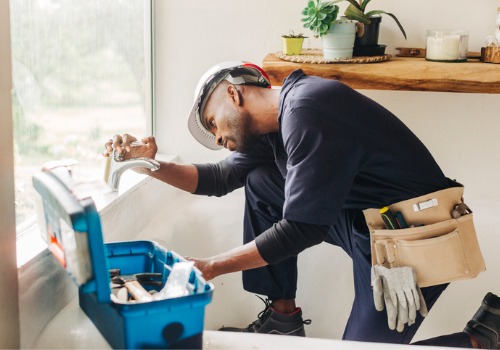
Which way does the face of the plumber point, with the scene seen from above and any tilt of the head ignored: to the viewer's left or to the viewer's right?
to the viewer's left

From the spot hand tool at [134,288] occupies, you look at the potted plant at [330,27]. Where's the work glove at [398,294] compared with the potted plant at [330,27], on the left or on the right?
right

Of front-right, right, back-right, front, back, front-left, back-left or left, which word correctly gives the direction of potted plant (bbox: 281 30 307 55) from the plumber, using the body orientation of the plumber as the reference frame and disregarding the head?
right

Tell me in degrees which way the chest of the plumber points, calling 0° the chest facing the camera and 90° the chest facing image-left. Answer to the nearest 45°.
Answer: approximately 90°

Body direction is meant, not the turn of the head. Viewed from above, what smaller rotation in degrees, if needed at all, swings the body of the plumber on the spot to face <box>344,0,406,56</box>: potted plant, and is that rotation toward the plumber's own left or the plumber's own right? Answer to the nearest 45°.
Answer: approximately 90° to the plumber's own right

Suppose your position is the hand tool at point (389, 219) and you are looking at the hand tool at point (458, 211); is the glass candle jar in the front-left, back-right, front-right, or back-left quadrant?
front-left

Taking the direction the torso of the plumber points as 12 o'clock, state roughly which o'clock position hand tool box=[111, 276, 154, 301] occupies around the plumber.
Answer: The hand tool is roughly at 10 o'clock from the plumber.

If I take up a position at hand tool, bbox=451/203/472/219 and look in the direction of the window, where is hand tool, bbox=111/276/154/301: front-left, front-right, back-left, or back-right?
front-left

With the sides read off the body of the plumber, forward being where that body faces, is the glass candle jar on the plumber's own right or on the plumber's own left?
on the plumber's own right

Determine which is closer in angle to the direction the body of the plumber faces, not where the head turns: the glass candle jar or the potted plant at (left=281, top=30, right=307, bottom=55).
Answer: the potted plant

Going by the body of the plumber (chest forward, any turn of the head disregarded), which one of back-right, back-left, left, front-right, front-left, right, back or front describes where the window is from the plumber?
front

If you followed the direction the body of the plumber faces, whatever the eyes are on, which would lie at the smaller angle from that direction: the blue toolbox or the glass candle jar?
the blue toolbox

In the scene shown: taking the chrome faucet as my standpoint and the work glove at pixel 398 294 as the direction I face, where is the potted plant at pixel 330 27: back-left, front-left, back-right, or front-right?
front-left
